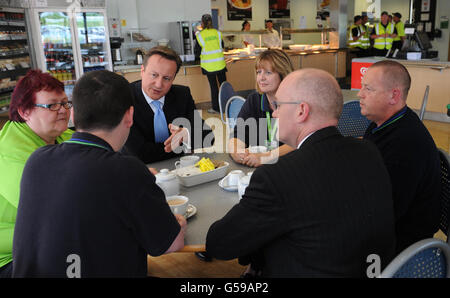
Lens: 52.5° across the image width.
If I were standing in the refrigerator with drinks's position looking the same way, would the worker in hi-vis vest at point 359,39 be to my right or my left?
on my left

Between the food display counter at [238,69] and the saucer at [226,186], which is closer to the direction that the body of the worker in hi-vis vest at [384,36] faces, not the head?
the saucer

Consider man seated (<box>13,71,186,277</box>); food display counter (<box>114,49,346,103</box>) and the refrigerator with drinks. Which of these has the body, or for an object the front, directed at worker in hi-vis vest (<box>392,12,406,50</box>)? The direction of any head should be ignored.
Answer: the man seated

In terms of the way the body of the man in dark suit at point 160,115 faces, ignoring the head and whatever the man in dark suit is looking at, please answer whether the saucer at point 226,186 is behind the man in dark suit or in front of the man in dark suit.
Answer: in front

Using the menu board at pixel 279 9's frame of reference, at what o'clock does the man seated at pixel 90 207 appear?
The man seated is roughly at 12 o'clock from the menu board.

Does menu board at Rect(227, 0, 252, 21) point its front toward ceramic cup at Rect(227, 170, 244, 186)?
yes

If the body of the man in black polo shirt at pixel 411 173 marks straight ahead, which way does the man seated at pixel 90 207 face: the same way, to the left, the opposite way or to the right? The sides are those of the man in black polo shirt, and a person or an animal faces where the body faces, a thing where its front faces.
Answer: to the right

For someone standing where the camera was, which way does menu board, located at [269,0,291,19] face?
facing the viewer

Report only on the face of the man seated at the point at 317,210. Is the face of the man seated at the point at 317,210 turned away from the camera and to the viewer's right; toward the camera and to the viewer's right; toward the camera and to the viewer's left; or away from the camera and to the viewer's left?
away from the camera and to the viewer's left

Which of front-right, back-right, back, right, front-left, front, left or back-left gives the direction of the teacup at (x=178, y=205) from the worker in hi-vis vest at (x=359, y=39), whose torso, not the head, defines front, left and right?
front-right

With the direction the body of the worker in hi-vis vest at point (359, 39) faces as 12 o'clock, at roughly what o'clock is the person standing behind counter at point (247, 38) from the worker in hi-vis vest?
The person standing behind counter is roughly at 6 o'clock from the worker in hi-vis vest.

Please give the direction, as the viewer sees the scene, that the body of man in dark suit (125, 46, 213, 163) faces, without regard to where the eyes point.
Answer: toward the camera

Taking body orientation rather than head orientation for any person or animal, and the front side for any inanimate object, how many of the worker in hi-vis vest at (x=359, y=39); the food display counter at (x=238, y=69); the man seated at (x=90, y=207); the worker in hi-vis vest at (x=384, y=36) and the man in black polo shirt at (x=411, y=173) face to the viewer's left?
1

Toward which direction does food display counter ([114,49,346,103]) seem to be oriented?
toward the camera

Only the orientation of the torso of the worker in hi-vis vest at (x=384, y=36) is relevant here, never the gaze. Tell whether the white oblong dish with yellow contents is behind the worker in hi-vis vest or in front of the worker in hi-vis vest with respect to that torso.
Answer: in front

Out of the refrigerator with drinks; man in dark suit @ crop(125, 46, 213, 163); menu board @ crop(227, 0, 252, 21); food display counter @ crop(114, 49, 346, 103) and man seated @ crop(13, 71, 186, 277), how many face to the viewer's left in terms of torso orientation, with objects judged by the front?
0

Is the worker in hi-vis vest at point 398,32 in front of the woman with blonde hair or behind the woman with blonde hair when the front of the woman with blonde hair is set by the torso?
behind

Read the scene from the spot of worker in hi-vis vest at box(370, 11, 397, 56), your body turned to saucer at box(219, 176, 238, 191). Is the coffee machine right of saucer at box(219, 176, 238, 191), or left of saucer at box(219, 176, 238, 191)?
right

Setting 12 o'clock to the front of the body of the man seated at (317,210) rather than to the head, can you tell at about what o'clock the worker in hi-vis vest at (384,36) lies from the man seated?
The worker in hi-vis vest is roughly at 2 o'clock from the man seated.
